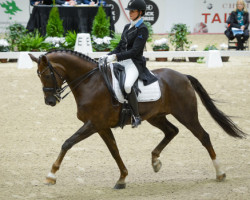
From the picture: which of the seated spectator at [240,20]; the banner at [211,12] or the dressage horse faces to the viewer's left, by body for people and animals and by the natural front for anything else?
the dressage horse

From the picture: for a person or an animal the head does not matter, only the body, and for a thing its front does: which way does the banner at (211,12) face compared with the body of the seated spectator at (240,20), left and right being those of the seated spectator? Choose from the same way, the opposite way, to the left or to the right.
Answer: the same way

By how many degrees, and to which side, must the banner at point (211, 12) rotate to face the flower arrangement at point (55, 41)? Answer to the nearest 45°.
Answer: approximately 45° to its right

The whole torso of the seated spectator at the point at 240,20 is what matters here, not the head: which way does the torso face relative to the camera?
toward the camera

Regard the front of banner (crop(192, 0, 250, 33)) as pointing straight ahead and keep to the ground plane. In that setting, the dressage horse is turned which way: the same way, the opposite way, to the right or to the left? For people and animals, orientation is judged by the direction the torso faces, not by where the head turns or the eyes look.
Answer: to the right

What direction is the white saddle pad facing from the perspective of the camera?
to the viewer's left

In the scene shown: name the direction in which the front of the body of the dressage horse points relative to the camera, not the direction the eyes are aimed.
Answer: to the viewer's left

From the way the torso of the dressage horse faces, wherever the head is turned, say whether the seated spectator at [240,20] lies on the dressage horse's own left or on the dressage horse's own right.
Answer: on the dressage horse's own right

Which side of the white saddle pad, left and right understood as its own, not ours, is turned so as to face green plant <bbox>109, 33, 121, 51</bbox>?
right

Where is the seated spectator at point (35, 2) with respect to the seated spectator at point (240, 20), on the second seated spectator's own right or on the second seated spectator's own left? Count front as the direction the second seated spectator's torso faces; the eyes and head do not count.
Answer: on the second seated spectator's own right

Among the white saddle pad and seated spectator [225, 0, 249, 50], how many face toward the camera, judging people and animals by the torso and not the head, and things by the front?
1

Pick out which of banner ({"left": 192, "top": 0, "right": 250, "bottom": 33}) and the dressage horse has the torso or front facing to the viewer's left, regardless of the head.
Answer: the dressage horse

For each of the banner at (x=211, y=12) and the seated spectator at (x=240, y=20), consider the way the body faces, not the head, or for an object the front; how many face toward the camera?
2

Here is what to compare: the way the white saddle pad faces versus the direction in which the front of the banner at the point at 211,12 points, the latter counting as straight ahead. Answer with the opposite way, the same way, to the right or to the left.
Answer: to the right

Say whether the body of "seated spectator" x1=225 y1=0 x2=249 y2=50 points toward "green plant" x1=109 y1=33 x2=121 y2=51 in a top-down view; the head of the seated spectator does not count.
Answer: no

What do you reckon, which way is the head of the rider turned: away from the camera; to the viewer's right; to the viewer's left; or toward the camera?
to the viewer's left

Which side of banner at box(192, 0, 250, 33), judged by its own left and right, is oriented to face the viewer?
front

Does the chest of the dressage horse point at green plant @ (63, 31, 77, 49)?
no
